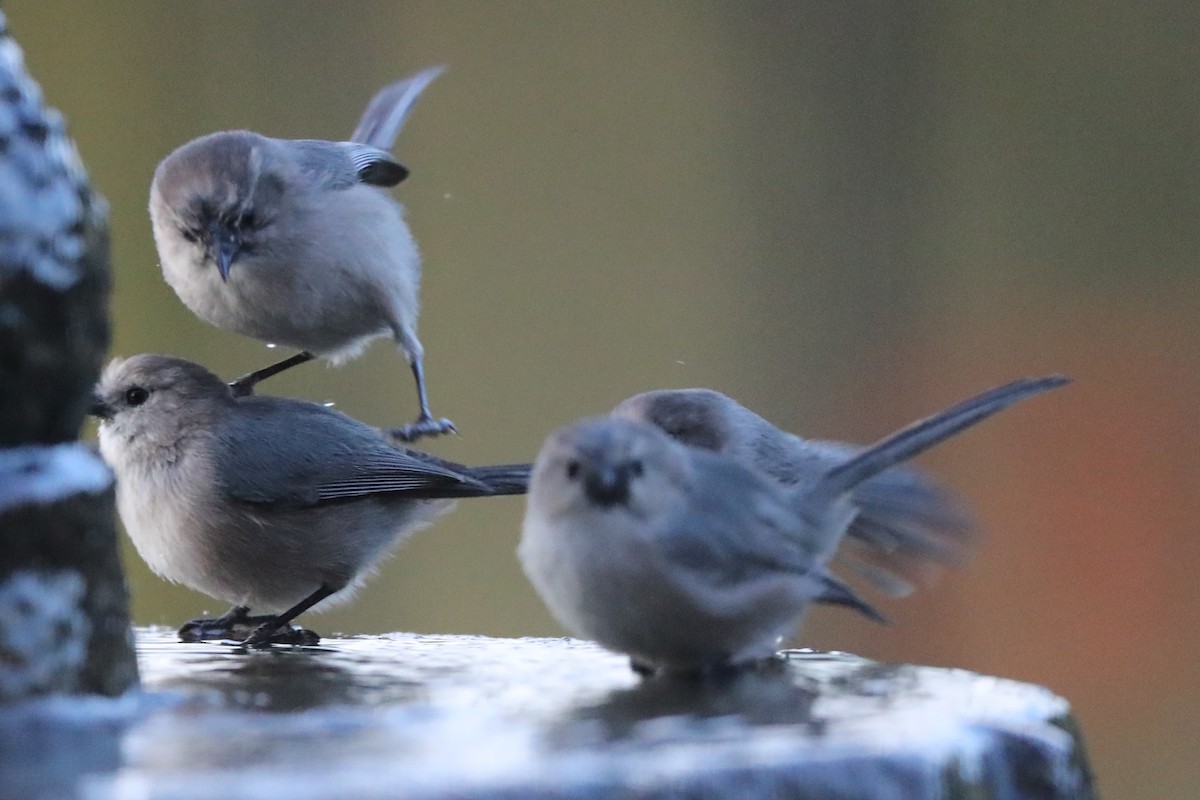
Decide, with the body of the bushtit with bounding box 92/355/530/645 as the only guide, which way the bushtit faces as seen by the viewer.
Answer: to the viewer's left

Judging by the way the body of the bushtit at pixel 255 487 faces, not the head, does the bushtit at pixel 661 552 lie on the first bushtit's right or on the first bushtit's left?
on the first bushtit's left

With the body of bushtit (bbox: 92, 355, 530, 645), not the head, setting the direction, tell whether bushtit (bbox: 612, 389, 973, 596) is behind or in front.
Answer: behind

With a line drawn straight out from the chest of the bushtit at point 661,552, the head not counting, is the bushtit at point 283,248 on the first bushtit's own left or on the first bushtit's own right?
on the first bushtit's own right

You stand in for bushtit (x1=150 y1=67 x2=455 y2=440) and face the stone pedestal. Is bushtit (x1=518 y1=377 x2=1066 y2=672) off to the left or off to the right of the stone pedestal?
left

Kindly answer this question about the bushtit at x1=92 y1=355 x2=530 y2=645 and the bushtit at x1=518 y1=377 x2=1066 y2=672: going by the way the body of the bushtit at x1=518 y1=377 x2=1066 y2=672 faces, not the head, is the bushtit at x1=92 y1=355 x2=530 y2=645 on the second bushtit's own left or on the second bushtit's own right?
on the second bushtit's own right

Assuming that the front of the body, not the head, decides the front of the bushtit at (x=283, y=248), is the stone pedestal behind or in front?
in front

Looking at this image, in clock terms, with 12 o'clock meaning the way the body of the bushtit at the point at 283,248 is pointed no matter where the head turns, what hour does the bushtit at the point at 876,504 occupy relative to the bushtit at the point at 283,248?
the bushtit at the point at 876,504 is roughly at 8 o'clock from the bushtit at the point at 283,248.
